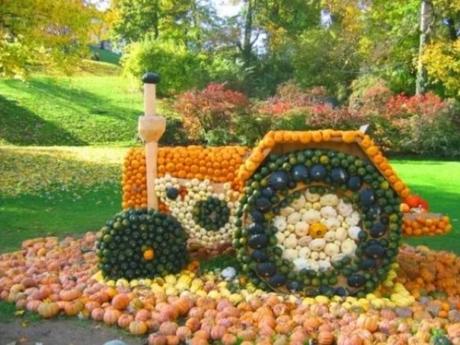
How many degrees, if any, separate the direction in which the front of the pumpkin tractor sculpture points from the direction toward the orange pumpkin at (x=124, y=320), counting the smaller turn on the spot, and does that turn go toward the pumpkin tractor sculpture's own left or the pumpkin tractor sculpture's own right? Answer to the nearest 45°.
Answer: approximately 45° to the pumpkin tractor sculpture's own left

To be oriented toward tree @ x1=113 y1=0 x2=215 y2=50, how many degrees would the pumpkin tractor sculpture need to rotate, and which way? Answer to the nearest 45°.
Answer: approximately 90° to its right

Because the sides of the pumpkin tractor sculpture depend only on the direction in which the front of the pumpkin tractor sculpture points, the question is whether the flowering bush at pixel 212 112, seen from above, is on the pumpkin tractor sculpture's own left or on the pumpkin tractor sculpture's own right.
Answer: on the pumpkin tractor sculpture's own right

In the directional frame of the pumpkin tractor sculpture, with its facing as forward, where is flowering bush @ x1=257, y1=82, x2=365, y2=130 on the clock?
The flowering bush is roughly at 3 o'clock from the pumpkin tractor sculpture.

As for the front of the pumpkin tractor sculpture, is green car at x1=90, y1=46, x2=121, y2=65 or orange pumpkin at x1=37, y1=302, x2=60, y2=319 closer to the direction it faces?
the orange pumpkin

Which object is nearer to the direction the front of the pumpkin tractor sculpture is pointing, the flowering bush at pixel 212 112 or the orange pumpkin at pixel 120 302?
the orange pumpkin

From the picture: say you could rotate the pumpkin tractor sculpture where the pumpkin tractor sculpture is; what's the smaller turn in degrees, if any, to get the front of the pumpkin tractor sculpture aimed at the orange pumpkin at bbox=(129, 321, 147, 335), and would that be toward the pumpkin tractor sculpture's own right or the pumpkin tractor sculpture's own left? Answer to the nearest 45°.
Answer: approximately 45° to the pumpkin tractor sculpture's own left

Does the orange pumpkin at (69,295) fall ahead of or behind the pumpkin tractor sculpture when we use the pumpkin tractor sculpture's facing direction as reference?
ahead

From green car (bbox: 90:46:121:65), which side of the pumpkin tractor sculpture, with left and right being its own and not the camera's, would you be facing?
right

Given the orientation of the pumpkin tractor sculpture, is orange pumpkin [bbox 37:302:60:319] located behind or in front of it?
in front

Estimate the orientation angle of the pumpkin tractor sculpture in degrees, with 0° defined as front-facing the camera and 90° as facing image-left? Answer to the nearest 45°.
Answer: approximately 90°

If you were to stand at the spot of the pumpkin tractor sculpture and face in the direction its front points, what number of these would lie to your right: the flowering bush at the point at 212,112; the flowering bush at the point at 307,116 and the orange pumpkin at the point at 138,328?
2

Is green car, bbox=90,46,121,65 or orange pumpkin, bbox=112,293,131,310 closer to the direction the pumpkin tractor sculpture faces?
the orange pumpkin
